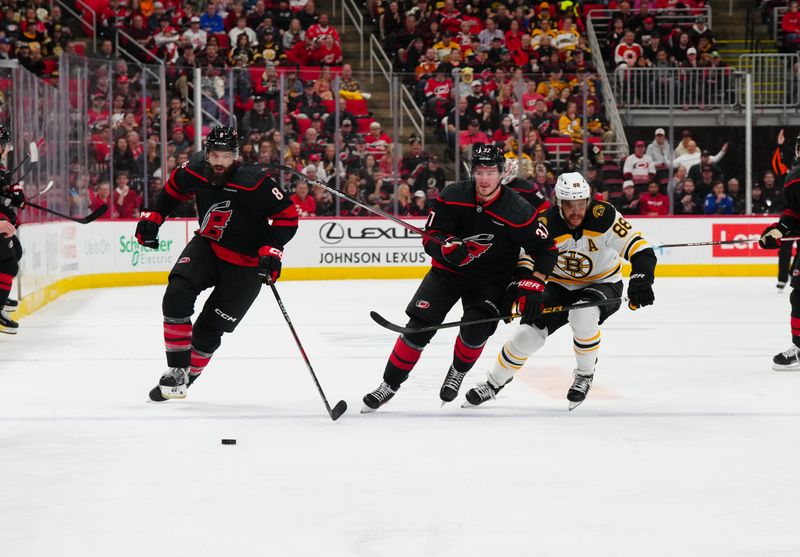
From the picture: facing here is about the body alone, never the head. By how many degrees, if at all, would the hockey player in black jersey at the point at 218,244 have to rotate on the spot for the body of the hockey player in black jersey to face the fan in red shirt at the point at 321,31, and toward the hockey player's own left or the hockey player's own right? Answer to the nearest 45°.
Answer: approximately 135° to the hockey player's own right

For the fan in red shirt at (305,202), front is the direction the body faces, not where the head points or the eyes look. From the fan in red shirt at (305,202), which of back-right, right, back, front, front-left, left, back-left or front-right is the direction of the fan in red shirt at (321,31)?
back

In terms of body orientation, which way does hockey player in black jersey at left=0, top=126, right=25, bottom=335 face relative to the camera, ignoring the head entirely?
to the viewer's right

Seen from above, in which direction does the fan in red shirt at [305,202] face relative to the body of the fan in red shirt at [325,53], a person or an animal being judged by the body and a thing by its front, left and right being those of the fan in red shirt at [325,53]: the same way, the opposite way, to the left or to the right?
the same way

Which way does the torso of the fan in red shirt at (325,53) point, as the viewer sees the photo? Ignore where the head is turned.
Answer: toward the camera

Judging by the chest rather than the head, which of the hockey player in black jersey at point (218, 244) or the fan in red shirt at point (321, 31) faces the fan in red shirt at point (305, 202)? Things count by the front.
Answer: the fan in red shirt at point (321, 31)

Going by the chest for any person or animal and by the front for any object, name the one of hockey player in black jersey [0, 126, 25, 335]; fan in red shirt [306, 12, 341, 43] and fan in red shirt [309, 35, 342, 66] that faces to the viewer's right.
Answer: the hockey player in black jersey

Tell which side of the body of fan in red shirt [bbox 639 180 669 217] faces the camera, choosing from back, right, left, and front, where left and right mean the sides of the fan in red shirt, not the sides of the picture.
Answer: front

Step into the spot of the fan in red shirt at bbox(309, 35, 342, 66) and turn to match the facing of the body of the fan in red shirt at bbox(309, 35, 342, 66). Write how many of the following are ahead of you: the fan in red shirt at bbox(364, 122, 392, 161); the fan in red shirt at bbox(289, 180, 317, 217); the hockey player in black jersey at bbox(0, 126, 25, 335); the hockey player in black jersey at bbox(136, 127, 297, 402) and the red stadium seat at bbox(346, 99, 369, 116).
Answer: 5

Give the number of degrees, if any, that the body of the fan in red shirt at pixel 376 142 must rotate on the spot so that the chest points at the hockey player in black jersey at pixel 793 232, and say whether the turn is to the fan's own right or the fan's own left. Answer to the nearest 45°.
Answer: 0° — they already face them

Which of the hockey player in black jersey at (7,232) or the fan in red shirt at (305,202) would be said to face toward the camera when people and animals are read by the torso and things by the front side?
the fan in red shirt

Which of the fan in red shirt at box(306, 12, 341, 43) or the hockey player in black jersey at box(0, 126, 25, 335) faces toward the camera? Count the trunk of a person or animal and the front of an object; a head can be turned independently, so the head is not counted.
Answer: the fan in red shirt

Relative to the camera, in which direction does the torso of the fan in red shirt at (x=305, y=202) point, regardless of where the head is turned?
toward the camera

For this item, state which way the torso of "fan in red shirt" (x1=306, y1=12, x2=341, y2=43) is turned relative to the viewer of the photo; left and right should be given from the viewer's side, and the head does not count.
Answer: facing the viewer

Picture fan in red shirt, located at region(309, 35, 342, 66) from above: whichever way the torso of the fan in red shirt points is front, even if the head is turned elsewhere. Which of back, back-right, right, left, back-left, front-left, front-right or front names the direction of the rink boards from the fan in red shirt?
front

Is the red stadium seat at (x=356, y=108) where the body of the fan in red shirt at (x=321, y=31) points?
yes

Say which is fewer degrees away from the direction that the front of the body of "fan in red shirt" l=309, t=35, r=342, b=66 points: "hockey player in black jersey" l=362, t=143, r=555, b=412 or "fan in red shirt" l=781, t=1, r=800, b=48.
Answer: the hockey player in black jersey
